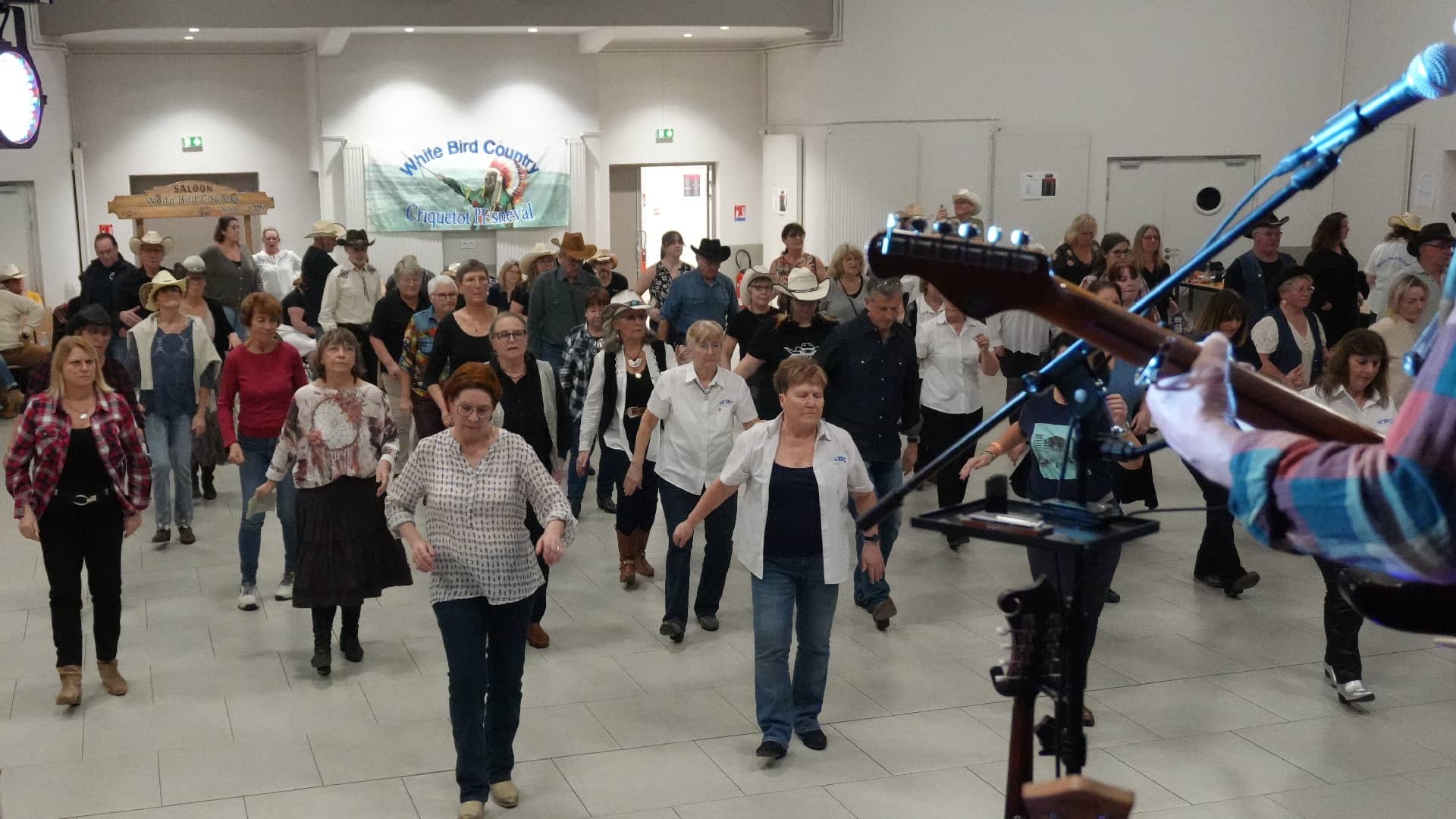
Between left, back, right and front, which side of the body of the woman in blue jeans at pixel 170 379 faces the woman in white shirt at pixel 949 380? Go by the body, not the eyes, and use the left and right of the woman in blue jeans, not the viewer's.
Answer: left

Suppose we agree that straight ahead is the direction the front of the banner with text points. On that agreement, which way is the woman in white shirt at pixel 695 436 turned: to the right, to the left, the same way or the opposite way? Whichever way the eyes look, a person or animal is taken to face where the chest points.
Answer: the same way

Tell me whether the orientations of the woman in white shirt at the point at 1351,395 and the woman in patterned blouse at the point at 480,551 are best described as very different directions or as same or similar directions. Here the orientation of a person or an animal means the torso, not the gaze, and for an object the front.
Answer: same or similar directions

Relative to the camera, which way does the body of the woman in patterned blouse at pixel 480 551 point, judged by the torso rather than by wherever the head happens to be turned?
toward the camera

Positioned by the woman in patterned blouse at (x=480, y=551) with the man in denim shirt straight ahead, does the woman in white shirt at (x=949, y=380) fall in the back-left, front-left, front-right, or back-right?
front-right

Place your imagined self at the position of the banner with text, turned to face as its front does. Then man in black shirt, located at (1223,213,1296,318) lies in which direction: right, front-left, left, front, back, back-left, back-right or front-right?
front-left

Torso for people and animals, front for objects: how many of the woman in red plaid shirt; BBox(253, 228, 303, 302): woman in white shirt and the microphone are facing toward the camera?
2

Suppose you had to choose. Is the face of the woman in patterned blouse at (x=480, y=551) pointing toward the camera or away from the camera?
toward the camera

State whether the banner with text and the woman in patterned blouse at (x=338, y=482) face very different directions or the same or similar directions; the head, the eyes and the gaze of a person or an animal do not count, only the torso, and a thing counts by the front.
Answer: same or similar directions

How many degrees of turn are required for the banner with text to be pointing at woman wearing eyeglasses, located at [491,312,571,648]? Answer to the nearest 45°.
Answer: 0° — it already faces them

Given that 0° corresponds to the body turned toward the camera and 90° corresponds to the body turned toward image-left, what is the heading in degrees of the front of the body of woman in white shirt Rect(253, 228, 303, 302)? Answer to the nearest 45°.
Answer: approximately 0°

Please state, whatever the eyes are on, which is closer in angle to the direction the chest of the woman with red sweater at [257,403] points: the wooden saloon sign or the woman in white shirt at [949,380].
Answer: the woman in white shirt

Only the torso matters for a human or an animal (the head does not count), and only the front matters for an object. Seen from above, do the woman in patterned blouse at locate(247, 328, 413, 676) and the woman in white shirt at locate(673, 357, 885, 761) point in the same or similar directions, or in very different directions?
same or similar directions

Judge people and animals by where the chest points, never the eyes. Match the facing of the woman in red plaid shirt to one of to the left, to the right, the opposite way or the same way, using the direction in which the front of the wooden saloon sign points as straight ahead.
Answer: the same way

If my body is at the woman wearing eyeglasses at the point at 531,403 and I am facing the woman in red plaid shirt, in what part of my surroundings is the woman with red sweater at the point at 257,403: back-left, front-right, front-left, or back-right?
front-right

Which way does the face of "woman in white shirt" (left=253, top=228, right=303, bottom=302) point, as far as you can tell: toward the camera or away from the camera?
toward the camera

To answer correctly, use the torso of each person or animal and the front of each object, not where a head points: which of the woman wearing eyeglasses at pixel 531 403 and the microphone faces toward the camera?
the woman wearing eyeglasses

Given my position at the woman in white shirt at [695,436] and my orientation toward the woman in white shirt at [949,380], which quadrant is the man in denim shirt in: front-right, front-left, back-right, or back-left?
front-left

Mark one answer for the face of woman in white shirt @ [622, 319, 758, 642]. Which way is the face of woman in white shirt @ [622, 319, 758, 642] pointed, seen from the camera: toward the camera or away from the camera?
toward the camera

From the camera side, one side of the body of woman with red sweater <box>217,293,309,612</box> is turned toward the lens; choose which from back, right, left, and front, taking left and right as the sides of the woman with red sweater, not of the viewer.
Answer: front

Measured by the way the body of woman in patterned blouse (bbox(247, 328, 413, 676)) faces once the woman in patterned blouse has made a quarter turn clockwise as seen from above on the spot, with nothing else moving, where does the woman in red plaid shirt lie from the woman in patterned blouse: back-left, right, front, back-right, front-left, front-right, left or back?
front

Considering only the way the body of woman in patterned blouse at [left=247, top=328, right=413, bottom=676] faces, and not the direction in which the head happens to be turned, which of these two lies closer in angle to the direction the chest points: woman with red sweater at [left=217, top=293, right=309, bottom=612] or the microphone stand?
the microphone stand

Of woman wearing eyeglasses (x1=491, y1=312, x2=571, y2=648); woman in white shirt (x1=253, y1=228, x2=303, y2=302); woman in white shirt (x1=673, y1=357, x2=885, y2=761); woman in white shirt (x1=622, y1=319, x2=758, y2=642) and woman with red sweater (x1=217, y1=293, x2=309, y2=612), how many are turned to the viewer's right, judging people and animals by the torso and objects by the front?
0
